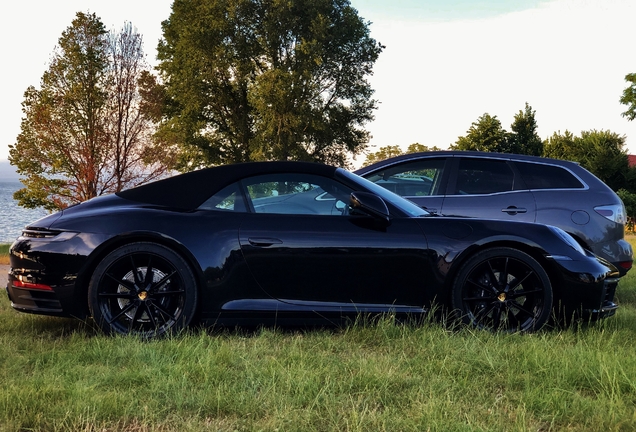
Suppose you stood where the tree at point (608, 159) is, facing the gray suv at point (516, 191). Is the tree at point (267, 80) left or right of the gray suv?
right

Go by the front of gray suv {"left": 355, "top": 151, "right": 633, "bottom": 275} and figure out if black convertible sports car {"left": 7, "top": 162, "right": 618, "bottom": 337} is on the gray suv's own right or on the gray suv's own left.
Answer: on the gray suv's own left

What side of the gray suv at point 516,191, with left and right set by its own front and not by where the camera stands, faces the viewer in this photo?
left
